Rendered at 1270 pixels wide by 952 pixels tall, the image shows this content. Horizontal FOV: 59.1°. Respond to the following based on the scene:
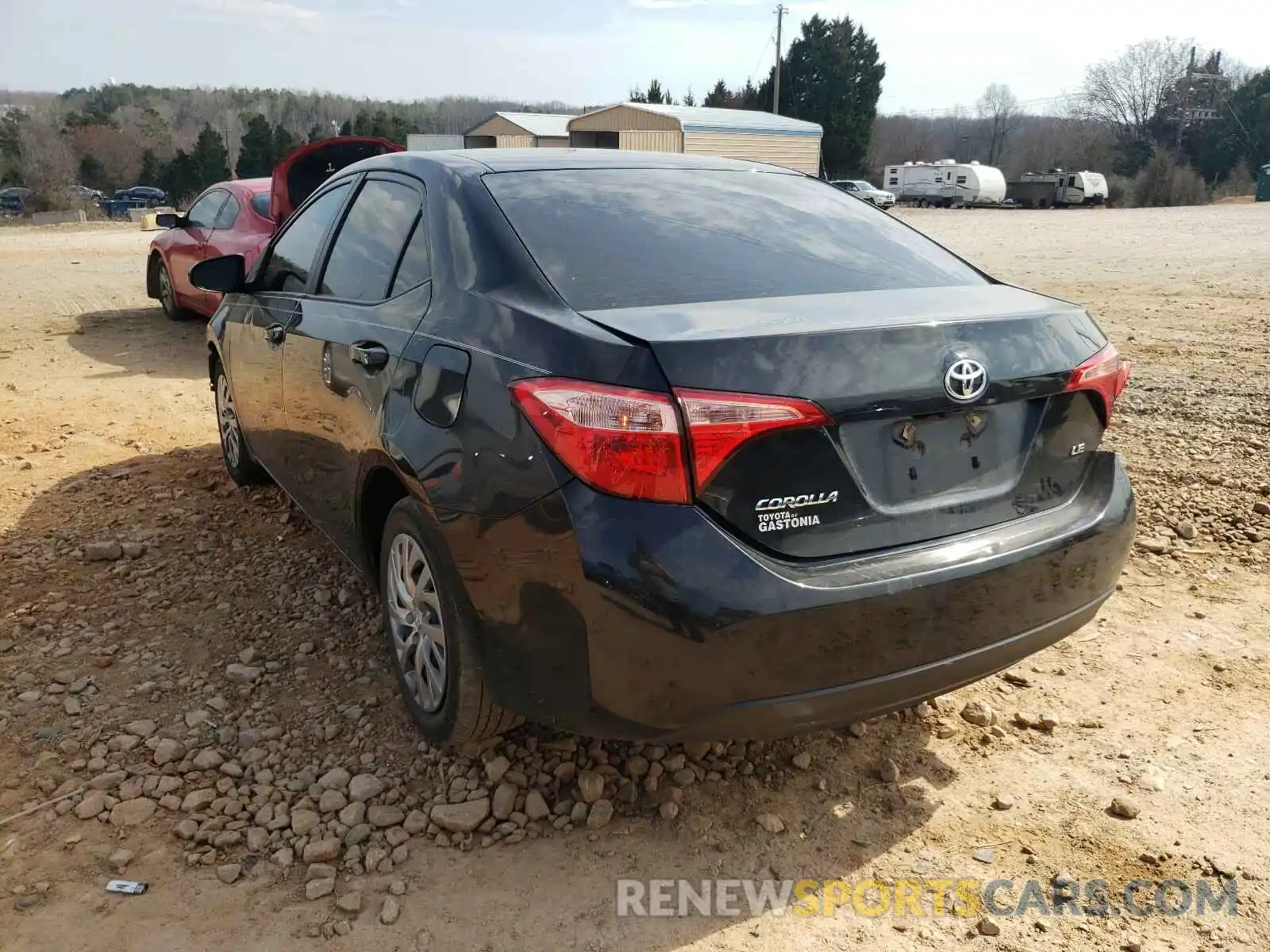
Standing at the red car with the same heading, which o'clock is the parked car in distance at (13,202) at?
The parked car in distance is roughly at 1 o'clock from the red car.

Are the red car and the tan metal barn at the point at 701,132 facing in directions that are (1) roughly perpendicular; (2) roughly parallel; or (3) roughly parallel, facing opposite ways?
roughly perpendicular

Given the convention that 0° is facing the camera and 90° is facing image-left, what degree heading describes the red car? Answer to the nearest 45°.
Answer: approximately 135°

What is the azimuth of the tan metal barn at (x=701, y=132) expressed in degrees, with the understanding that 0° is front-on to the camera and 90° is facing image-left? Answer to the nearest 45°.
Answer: approximately 45°

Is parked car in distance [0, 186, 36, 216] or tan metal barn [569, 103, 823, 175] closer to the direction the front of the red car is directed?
the parked car in distance

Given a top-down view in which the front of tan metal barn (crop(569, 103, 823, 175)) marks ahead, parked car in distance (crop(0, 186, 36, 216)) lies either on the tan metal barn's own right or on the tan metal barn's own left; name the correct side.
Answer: on the tan metal barn's own right

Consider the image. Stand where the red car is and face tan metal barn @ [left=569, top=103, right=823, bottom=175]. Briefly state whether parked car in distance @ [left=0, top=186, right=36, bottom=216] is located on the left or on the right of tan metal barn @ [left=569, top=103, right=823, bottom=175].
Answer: left

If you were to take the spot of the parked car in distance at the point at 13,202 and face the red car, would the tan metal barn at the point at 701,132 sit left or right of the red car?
left

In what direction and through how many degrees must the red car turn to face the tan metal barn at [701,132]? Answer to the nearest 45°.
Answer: approximately 90° to its right
